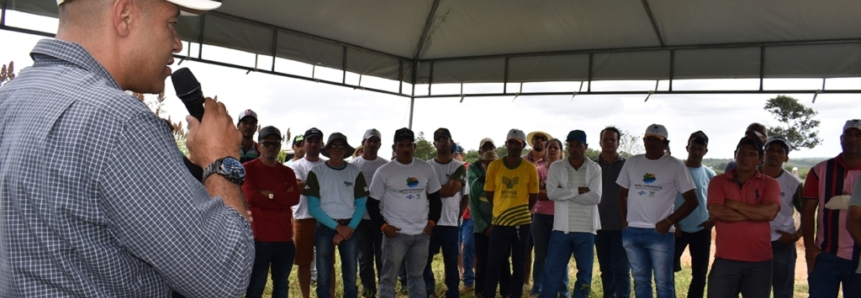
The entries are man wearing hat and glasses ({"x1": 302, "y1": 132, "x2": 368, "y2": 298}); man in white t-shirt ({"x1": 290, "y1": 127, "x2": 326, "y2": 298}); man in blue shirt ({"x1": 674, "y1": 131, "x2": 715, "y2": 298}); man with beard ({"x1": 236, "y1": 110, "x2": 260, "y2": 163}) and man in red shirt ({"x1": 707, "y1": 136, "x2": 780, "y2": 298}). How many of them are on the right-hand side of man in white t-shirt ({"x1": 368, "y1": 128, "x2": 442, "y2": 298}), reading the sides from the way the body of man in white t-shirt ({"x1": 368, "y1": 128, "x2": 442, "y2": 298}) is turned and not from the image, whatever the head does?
3

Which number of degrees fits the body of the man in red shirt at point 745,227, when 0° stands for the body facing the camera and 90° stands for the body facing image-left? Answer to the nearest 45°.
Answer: approximately 0°

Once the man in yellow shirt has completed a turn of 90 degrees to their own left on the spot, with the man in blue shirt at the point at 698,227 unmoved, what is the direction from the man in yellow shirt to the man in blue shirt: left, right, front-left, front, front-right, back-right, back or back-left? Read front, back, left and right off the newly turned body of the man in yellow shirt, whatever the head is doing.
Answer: front
